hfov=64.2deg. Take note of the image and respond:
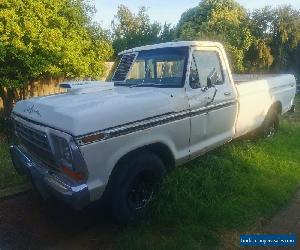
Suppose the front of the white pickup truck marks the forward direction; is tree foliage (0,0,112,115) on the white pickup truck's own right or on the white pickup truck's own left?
on the white pickup truck's own right

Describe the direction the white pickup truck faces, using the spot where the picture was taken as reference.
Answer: facing the viewer and to the left of the viewer

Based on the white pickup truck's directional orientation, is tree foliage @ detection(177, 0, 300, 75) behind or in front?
behind
